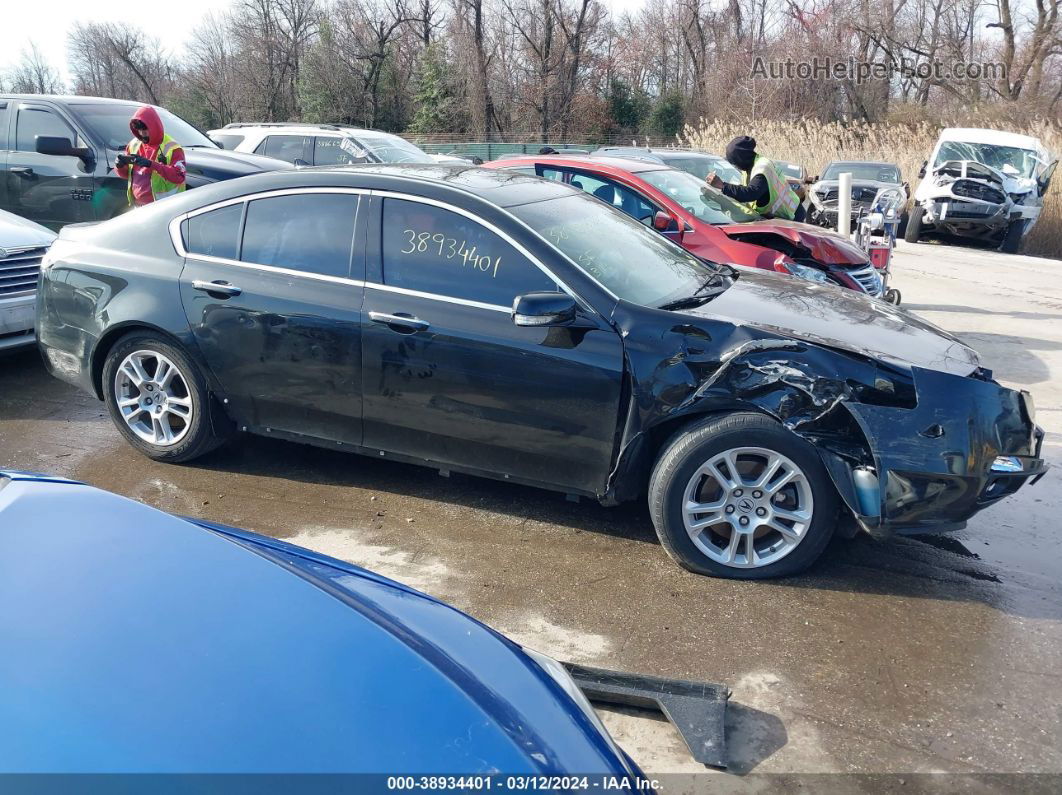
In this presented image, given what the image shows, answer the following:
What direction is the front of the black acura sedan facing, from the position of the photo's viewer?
facing the viewer and to the right of the viewer

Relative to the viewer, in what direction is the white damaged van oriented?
toward the camera

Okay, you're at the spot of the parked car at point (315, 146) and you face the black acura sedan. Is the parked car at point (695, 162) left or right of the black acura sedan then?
left

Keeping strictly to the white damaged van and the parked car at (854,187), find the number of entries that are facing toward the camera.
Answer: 2

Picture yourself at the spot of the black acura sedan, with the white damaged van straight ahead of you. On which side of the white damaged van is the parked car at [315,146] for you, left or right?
left

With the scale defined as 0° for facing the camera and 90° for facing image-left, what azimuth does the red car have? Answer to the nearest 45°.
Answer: approximately 315°

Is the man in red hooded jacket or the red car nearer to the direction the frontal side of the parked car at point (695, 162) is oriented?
the red car

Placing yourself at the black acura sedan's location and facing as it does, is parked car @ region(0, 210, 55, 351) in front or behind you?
behind
